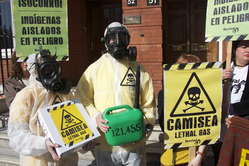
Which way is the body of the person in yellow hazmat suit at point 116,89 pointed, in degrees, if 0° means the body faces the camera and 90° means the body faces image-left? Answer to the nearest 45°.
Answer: approximately 0°

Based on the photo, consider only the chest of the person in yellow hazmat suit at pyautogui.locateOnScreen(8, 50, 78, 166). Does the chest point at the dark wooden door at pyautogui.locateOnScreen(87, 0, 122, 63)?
no

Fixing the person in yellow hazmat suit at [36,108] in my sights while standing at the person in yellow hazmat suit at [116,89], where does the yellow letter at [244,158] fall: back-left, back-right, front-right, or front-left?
back-left

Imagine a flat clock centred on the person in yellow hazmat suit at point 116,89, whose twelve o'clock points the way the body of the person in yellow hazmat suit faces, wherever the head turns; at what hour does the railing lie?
The railing is roughly at 5 o'clock from the person in yellow hazmat suit.

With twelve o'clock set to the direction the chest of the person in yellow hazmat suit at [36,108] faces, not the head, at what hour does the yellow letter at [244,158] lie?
The yellow letter is roughly at 11 o'clock from the person in yellow hazmat suit.

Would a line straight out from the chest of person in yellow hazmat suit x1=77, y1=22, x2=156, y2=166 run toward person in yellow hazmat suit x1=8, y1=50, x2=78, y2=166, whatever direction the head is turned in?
no

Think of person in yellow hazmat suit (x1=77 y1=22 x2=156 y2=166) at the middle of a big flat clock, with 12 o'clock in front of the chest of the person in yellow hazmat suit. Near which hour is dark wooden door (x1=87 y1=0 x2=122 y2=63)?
The dark wooden door is roughly at 6 o'clock from the person in yellow hazmat suit.

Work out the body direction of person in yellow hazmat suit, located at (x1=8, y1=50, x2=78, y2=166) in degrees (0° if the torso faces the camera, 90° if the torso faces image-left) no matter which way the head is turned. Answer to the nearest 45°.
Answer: approximately 315°

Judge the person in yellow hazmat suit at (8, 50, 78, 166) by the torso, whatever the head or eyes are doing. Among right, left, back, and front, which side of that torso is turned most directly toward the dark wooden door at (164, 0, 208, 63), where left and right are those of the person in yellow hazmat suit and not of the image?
left

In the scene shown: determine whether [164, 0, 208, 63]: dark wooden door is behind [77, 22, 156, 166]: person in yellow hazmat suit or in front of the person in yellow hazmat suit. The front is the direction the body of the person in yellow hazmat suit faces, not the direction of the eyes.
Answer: behind

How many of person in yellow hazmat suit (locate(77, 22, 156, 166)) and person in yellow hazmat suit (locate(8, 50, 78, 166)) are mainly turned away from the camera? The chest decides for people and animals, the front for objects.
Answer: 0

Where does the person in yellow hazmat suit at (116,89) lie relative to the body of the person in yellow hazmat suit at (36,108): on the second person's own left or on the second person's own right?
on the second person's own left

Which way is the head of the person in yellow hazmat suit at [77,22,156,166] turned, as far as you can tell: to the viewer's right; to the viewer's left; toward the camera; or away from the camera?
toward the camera

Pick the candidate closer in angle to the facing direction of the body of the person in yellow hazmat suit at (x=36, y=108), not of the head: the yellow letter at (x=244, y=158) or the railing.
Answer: the yellow letter

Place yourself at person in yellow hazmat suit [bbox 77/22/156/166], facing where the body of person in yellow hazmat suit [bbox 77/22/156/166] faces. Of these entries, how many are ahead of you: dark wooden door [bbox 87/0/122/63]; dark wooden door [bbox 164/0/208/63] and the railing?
0

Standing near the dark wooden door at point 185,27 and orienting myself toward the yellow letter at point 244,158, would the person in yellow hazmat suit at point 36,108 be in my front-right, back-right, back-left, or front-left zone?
front-right

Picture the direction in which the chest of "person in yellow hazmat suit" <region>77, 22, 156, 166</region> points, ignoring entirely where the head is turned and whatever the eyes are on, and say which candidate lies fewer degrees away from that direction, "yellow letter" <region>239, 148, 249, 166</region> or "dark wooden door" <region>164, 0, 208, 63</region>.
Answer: the yellow letter
